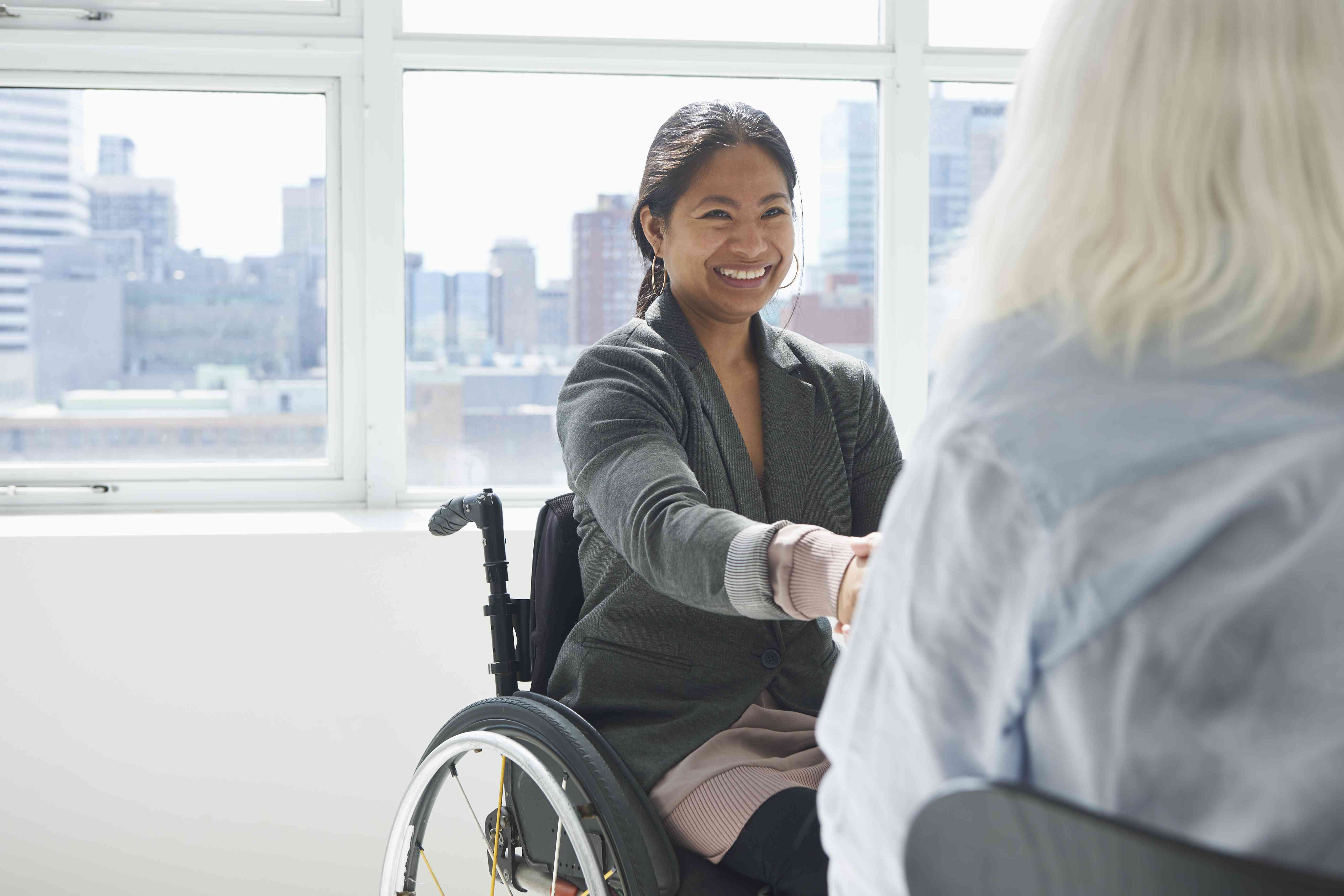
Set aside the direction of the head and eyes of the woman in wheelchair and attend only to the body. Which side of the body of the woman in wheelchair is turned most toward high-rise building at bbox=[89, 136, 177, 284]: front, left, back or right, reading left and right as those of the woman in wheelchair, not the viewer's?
back

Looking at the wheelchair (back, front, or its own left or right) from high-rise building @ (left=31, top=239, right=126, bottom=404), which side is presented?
back

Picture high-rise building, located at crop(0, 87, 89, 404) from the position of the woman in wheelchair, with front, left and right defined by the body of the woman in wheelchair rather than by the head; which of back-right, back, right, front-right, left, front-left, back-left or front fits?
back

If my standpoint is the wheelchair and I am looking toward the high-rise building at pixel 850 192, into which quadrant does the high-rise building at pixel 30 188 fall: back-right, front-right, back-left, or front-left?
front-left

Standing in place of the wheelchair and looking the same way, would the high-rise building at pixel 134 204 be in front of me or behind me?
behind

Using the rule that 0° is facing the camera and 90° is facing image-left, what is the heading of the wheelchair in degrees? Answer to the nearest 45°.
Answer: approximately 315°

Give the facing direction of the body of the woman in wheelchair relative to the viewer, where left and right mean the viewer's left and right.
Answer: facing the viewer and to the right of the viewer

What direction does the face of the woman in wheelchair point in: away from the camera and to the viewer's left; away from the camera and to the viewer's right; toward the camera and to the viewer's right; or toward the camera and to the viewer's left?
toward the camera and to the viewer's right

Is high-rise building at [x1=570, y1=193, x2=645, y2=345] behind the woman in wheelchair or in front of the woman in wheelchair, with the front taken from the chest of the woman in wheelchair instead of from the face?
behind

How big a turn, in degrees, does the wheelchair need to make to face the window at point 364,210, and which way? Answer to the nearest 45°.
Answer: approximately 135° to its left
